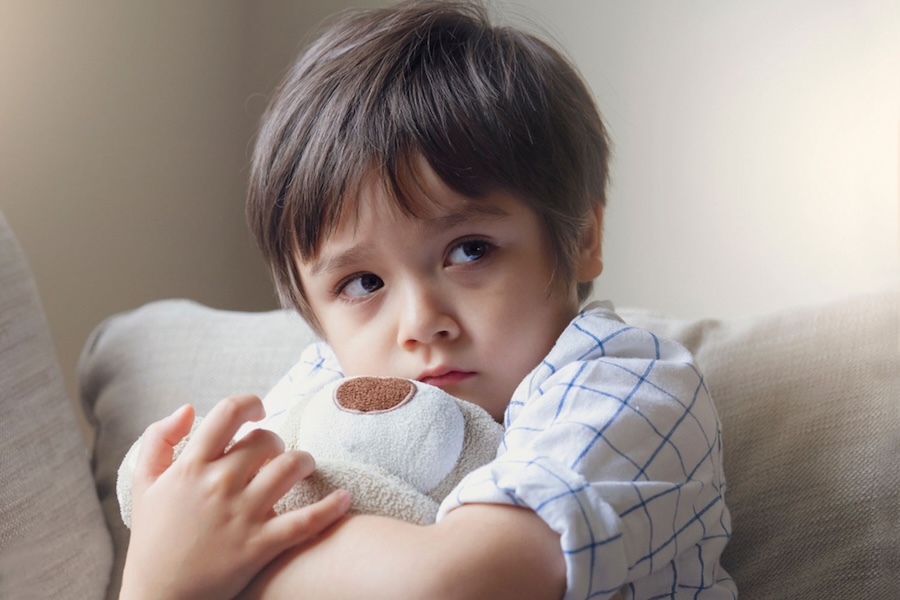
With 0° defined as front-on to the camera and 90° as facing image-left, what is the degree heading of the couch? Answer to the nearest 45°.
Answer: approximately 0°

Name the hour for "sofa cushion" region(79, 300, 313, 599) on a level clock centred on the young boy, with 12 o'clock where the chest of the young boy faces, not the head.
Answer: The sofa cushion is roughly at 3 o'clock from the young boy.

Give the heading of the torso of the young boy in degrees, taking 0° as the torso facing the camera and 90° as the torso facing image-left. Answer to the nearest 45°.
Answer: approximately 45°
